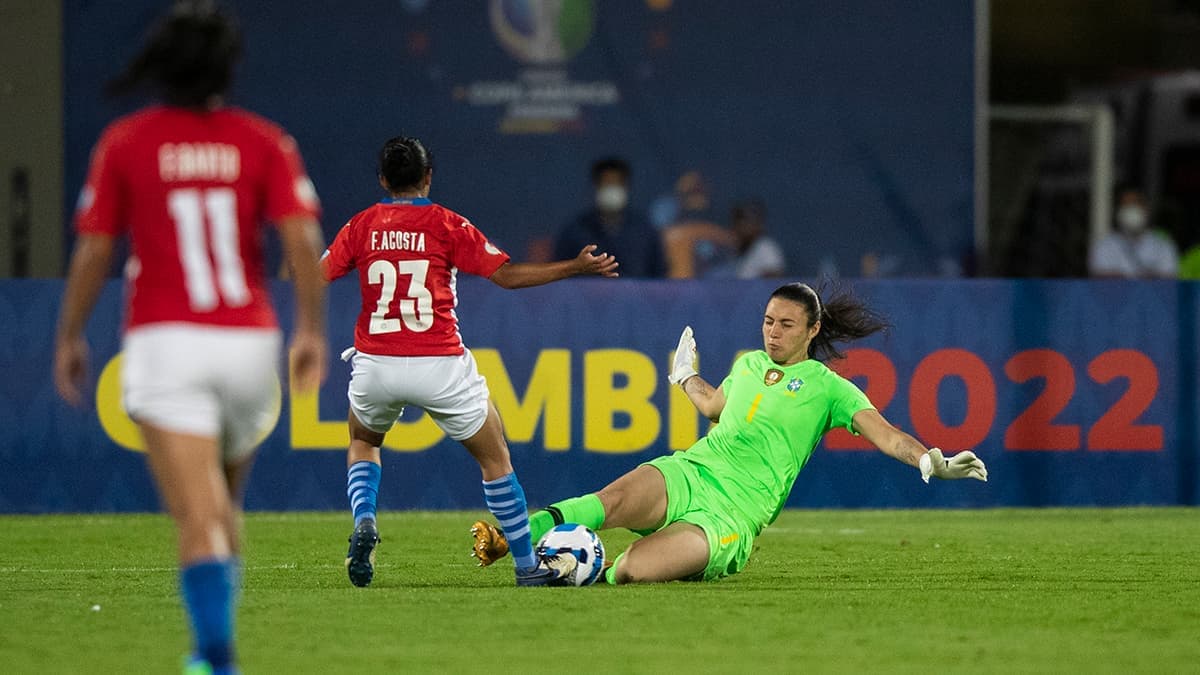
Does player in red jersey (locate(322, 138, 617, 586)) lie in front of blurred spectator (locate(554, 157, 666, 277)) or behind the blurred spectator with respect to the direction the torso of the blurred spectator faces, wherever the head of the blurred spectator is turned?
in front

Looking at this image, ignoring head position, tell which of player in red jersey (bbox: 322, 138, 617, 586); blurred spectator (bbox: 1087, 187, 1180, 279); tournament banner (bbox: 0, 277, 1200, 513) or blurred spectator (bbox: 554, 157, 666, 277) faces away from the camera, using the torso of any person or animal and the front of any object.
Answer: the player in red jersey

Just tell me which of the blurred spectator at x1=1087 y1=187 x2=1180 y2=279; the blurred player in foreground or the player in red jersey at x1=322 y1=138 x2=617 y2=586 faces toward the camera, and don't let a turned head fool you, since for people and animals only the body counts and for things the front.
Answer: the blurred spectator

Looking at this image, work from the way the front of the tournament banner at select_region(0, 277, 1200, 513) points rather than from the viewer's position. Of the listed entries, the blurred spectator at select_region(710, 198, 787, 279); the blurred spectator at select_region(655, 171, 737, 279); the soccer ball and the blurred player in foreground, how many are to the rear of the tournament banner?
2

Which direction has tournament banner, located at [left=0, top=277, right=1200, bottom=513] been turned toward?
toward the camera

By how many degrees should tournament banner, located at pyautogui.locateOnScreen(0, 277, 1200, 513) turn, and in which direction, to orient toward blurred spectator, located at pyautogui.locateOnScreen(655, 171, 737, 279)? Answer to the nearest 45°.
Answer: approximately 180°

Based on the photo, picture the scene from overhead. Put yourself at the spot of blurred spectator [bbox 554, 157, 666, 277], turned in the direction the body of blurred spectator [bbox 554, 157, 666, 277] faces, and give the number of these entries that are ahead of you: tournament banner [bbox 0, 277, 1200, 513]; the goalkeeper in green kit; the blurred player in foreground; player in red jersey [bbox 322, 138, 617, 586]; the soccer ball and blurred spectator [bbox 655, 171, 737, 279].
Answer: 5

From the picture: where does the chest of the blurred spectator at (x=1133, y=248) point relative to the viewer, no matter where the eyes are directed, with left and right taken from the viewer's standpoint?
facing the viewer

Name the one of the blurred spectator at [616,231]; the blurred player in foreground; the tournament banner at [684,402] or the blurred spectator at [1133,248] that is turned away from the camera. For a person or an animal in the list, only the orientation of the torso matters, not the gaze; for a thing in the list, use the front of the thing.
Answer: the blurred player in foreground

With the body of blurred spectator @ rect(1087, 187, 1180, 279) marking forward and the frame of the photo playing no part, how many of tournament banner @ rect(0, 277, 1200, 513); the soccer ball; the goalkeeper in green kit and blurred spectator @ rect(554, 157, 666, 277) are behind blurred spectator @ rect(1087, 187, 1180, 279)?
0

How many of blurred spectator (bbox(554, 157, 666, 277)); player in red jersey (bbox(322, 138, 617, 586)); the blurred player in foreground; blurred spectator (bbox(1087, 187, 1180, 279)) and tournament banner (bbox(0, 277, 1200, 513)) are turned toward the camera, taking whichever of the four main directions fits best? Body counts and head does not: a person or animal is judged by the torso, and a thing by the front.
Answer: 3

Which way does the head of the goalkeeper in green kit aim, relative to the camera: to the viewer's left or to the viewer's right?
to the viewer's left

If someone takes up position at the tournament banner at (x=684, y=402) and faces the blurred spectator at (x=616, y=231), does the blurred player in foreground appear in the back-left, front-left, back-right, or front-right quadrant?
back-left

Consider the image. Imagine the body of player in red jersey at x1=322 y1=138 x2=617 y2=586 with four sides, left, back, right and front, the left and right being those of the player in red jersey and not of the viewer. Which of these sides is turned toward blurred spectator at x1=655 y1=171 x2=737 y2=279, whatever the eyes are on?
front

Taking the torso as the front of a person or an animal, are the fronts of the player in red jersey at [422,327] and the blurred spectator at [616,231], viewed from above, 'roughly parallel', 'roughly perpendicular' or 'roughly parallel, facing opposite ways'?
roughly parallel, facing opposite ways

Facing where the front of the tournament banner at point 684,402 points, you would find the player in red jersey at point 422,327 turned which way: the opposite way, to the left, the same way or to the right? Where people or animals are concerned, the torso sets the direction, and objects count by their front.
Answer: the opposite way

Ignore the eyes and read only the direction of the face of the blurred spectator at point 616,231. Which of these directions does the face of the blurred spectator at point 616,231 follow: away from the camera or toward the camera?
toward the camera

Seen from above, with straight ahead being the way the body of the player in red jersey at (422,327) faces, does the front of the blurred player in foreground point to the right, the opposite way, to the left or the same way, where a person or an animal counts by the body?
the same way

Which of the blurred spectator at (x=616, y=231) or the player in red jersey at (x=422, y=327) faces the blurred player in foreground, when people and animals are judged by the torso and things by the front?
the blurred spectator

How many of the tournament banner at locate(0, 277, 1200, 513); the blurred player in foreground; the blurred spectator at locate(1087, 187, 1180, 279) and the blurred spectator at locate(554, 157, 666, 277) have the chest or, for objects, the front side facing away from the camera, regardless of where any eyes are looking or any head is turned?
1

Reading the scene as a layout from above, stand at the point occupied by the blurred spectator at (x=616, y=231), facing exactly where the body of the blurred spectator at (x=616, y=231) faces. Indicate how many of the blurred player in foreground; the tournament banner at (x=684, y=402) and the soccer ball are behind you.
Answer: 0
